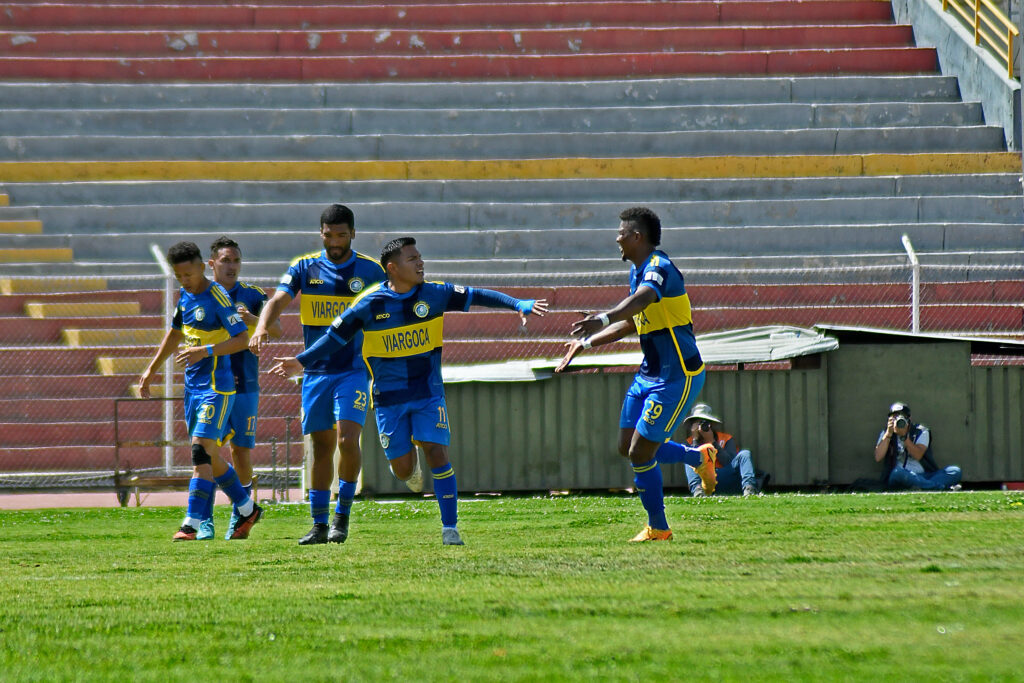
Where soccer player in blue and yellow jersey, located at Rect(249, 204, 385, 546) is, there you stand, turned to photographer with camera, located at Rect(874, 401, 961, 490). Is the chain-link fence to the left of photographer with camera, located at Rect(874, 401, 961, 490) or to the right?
left

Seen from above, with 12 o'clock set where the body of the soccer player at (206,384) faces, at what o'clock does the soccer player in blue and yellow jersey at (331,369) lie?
The soccer player in blue and yellow jersey is roughly at 9 o'clock from the soccer player.

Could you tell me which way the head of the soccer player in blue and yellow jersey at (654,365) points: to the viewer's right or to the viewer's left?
to the viewer's left

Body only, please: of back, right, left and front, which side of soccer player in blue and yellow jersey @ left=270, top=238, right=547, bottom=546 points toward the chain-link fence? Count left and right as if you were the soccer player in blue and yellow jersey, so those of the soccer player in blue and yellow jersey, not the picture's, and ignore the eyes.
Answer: back

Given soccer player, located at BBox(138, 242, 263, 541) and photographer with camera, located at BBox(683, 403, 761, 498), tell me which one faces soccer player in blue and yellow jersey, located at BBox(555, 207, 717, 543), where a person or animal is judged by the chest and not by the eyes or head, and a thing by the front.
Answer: the photographer with camera

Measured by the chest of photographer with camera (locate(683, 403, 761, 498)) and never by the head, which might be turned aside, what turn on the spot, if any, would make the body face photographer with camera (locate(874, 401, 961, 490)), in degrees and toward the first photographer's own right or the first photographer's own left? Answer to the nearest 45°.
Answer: approximately 90° to the first photographer's own left

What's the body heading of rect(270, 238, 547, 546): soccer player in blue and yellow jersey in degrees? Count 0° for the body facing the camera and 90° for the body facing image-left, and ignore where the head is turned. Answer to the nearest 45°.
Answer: approximately 0°

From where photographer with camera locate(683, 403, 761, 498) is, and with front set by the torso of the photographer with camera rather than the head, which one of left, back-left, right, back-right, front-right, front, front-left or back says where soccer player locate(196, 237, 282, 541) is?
front-right

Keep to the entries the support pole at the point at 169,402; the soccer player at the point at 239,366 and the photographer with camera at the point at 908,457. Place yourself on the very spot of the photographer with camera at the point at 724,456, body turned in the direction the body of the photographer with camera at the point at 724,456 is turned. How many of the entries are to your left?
1

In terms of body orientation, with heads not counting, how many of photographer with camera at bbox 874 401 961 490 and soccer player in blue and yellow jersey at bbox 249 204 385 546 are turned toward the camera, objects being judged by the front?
2

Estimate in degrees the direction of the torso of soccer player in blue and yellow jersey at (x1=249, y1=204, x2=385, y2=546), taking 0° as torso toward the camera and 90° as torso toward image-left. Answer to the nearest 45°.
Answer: approximately 0°
